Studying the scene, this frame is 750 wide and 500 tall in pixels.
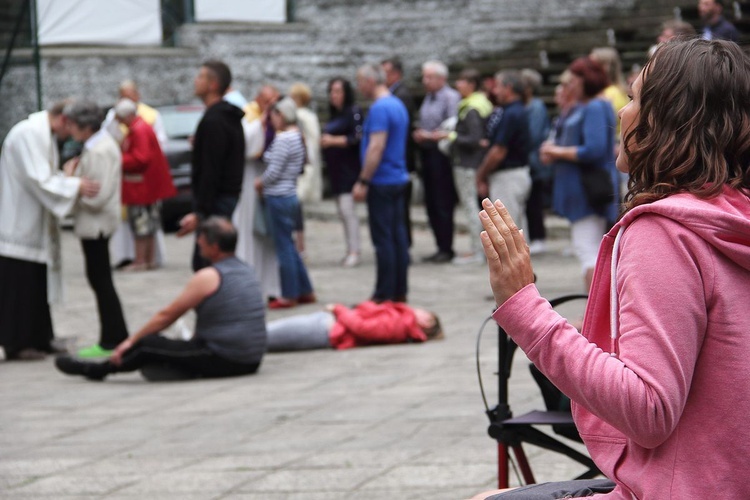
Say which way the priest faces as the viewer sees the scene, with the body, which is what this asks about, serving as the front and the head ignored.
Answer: to the viewer's right

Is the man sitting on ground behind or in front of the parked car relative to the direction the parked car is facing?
in front

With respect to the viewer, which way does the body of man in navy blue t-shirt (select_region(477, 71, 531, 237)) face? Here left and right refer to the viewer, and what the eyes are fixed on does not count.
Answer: facing to the left of the viewer

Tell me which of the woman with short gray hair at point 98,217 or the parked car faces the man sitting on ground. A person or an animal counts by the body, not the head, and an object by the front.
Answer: the parked car

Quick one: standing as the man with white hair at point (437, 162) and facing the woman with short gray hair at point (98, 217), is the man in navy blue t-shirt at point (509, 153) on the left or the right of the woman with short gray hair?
left

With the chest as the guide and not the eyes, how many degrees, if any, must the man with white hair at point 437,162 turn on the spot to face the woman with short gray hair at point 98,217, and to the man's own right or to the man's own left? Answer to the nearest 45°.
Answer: approximately 45° to the man's own left

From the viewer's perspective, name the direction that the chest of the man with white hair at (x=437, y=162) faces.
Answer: to the viewer's left

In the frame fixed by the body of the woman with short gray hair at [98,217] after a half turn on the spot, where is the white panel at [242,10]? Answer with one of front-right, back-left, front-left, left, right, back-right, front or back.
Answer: left

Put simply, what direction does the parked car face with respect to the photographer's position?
facing the viewer

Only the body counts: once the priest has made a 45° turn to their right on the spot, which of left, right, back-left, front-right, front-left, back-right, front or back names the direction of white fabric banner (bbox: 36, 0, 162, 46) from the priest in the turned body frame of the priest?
back-left

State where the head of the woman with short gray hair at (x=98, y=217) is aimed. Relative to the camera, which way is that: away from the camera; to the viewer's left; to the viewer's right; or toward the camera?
to the viewer's left

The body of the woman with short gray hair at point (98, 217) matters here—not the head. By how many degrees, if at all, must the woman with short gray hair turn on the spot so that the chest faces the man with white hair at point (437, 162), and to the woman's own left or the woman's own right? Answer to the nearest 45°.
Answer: approximately 135° to the woman's own right

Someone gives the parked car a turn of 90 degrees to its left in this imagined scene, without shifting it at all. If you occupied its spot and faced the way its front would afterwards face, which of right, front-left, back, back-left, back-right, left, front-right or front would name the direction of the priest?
right

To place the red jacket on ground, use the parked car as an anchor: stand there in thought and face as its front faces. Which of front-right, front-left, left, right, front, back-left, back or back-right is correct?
front

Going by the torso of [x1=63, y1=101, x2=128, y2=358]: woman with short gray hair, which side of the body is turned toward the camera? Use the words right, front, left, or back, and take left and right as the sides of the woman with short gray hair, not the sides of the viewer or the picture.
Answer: left

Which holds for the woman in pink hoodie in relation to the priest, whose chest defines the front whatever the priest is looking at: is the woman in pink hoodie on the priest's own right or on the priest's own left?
on the priest's own right
